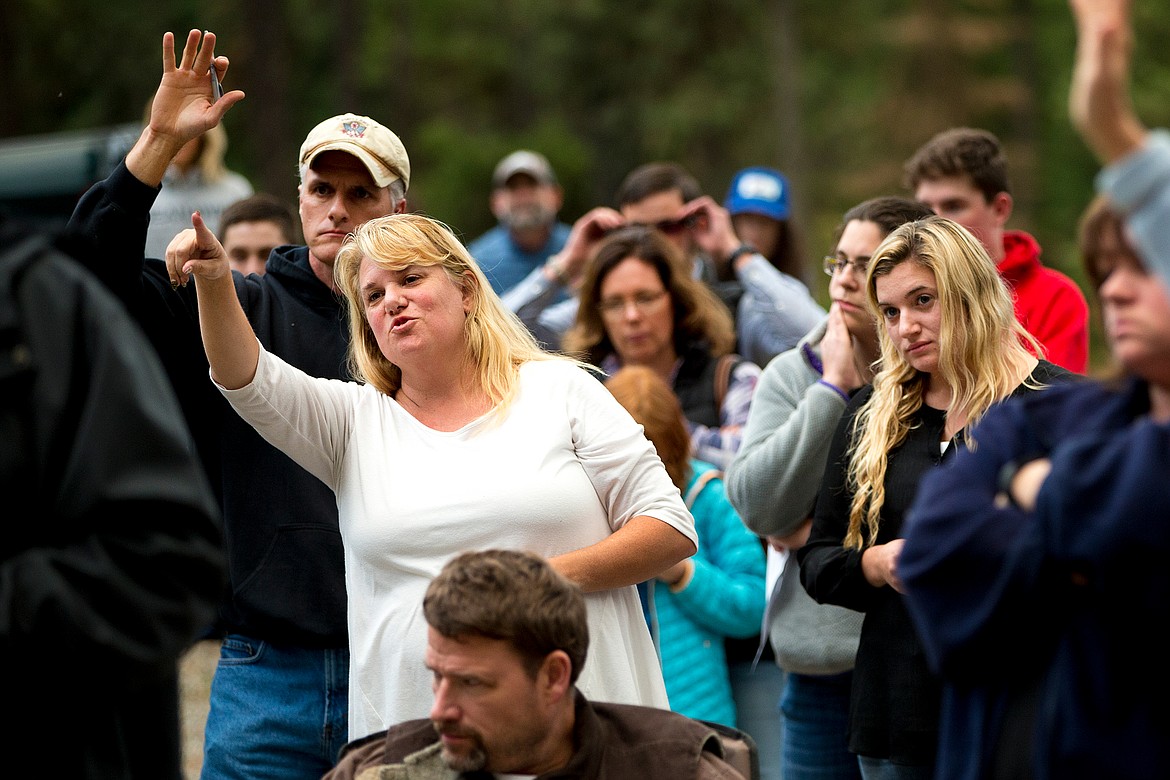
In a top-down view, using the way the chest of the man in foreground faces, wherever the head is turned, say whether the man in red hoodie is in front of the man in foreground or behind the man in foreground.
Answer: behind

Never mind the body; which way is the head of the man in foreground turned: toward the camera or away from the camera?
toward the camera

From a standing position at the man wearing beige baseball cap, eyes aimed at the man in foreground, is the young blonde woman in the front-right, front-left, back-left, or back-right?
front-left

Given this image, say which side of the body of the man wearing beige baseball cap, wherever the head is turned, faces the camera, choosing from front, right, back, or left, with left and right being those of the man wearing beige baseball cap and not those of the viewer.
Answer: front

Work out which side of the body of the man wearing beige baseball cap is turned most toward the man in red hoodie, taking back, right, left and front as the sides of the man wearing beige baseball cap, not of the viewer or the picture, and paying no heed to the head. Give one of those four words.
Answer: left

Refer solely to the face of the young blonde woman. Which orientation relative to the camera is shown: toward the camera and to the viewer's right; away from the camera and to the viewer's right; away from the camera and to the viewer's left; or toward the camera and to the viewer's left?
toward the camera and to the viewer's left

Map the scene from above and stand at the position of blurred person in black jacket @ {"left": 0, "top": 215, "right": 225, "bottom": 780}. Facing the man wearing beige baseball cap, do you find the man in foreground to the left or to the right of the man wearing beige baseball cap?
right

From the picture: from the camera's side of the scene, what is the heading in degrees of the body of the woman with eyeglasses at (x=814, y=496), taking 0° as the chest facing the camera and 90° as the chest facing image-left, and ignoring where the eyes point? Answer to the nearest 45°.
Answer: approximately 45°

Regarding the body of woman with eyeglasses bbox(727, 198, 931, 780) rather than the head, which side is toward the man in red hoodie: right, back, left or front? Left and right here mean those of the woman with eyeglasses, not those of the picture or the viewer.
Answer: back

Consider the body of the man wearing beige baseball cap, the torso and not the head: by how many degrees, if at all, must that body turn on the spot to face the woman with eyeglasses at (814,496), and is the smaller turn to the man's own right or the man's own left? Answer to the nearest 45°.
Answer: approximately 90° to the man's own left

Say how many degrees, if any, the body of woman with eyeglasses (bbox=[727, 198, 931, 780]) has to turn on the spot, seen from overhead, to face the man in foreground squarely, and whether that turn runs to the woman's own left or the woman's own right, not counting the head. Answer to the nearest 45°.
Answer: approximately 45° to the woman's own left

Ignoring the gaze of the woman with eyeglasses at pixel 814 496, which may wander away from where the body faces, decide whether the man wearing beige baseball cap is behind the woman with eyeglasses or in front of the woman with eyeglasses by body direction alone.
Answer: in front

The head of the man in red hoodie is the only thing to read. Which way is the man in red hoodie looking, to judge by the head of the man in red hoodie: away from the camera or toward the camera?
toward the camera

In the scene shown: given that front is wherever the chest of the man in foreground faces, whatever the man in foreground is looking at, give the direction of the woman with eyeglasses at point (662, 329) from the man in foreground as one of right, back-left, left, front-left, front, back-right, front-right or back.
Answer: back-right
